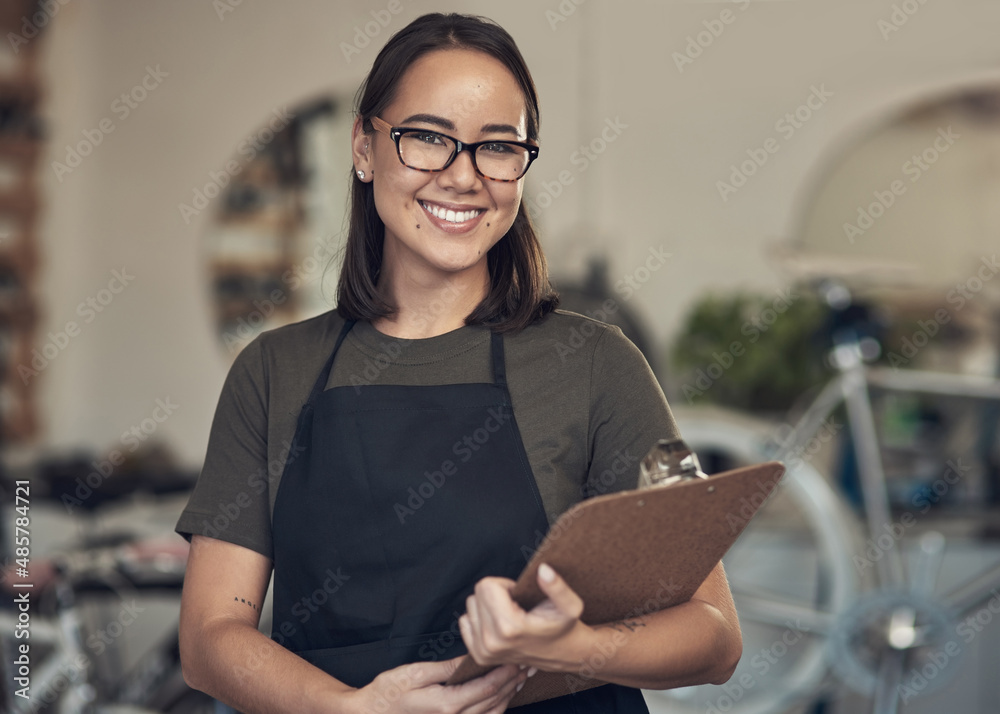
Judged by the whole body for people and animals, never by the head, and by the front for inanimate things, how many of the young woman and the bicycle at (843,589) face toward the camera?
1

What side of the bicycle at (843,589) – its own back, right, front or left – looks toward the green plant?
left

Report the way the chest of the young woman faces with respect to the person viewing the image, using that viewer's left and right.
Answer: facing the viewer

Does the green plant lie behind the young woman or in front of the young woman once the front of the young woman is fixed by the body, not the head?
behind

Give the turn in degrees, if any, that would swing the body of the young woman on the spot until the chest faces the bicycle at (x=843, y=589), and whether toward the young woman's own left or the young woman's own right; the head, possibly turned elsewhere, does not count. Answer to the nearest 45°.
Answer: approximately 135° to the young woman's own left

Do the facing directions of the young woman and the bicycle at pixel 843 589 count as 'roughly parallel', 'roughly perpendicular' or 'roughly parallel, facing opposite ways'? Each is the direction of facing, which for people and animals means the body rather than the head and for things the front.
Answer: roughly perpendicular
